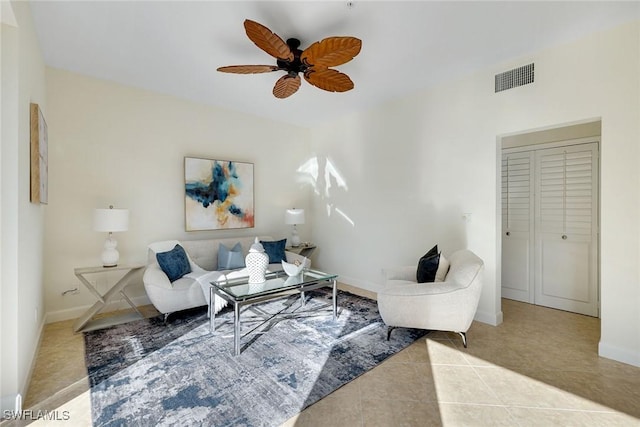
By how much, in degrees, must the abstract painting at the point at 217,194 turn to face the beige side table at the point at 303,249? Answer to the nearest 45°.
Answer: approximately 45° to its left

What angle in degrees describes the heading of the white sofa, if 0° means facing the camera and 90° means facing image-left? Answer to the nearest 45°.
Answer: approximately 315°

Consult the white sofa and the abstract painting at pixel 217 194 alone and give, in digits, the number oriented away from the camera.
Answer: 0

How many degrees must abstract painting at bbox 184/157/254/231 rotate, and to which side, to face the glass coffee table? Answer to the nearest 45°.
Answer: approximately 45° to its right

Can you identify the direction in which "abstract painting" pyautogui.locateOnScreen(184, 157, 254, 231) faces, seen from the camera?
facing the viewer and to the right of the viewer

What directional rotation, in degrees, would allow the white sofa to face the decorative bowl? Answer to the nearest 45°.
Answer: approximately 45° to its left

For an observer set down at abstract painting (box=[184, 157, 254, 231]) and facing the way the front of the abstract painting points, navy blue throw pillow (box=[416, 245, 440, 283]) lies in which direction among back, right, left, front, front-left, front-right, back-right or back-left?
front

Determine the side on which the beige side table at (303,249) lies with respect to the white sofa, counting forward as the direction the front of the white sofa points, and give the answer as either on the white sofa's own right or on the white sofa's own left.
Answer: on the white sofa's own left

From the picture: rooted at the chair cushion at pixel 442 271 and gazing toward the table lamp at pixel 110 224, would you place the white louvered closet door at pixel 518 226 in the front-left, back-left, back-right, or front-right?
back-right

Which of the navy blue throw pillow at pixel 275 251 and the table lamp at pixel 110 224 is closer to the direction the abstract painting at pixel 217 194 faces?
the navy blue throw pillow

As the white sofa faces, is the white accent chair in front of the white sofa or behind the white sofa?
in front
